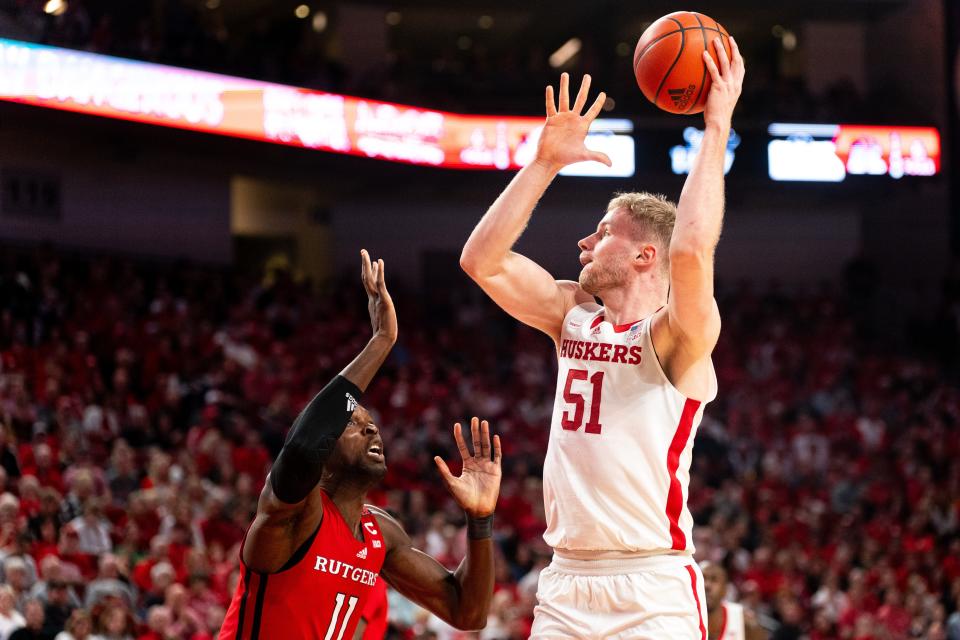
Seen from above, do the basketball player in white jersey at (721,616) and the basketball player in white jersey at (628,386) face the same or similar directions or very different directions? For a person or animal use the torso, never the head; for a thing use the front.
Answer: same or similar directions

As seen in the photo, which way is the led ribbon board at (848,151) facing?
toward the camera

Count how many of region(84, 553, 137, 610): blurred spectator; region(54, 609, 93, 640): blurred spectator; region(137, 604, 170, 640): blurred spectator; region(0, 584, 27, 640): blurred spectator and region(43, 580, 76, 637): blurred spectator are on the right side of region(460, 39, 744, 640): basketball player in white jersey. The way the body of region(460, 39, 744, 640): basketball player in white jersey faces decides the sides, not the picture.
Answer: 5

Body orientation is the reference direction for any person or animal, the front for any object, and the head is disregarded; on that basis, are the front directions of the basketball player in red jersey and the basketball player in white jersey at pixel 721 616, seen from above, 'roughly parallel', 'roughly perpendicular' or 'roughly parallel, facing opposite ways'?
roughly perpendicular

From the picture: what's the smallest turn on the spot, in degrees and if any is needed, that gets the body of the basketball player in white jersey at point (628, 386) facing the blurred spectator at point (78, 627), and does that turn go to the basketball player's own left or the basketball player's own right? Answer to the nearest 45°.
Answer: approximately 90° to the basketball player's own right

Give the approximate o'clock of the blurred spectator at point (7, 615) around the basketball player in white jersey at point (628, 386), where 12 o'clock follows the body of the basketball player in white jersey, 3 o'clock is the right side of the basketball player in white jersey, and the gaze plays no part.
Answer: The blurred spectator is roughly at 3 o'clock from the basketball player in white jersey.

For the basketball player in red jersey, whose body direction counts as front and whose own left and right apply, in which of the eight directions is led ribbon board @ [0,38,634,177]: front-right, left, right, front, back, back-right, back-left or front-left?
back-left

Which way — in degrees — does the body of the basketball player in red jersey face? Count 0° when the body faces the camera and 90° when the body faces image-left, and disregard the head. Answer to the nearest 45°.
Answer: approximately 315°

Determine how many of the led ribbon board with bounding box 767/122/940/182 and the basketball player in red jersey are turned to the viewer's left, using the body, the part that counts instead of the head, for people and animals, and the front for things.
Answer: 0

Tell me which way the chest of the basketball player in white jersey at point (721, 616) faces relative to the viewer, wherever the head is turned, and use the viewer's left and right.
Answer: facing the viewer and to the left of the viewer

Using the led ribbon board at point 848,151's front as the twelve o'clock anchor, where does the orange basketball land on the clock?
The orange basketball is roughly at 12 o'clock from the led ribbon board.
